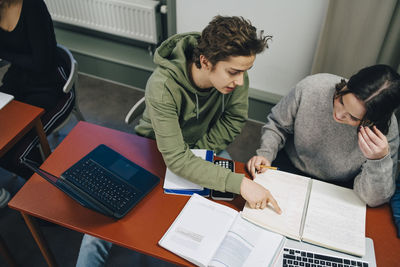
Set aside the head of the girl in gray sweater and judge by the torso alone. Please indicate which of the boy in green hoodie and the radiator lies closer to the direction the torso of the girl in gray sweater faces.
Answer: the boy in green hoodie

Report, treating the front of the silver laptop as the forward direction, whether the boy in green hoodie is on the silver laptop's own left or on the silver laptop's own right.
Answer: on the silver laptop's own left

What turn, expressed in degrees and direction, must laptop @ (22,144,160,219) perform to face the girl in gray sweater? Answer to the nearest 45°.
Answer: approximately 45° to its right

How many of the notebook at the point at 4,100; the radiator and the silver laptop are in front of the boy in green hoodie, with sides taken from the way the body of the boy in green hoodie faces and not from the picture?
1

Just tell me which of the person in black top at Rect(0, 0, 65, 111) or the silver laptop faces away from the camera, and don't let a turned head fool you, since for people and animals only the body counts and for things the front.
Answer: the silver laptop

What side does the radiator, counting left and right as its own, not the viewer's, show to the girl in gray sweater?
left

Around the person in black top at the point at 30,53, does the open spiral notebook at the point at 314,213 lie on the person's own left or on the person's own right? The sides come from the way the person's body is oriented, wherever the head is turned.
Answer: on the person's own left

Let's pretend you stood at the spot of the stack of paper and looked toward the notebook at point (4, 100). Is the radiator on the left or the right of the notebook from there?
right

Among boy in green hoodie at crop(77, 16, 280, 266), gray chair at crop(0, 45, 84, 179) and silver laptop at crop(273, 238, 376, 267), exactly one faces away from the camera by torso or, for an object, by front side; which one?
the silver laptop

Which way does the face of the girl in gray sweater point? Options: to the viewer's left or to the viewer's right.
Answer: to the viewer's left

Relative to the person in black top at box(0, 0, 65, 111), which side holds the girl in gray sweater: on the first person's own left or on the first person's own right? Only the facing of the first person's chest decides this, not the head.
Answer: on the first person's own left
